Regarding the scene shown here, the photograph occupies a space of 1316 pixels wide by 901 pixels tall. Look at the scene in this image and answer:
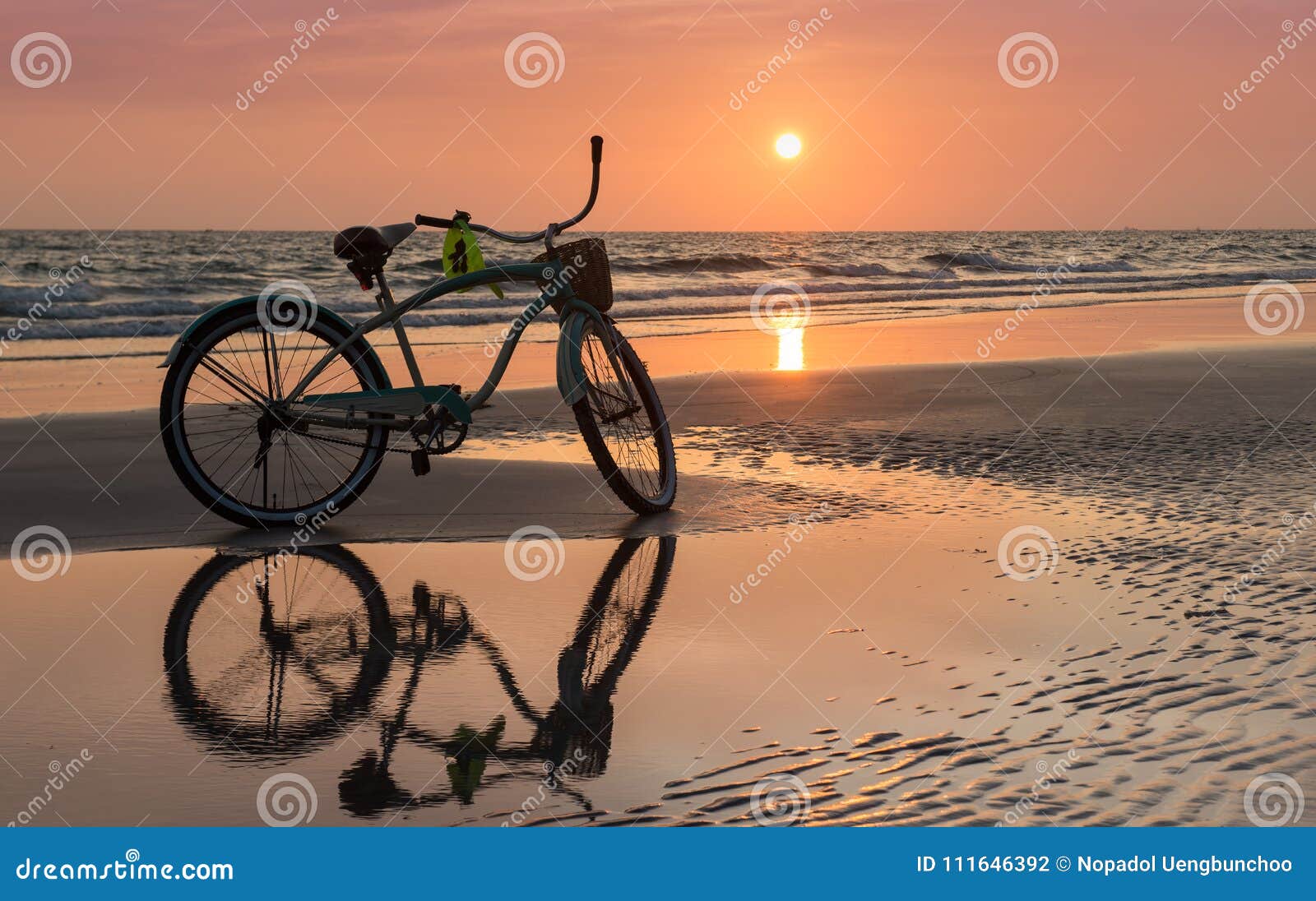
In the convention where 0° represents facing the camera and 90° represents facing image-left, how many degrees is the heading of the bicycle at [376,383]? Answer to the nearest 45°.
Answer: approximately 270°
